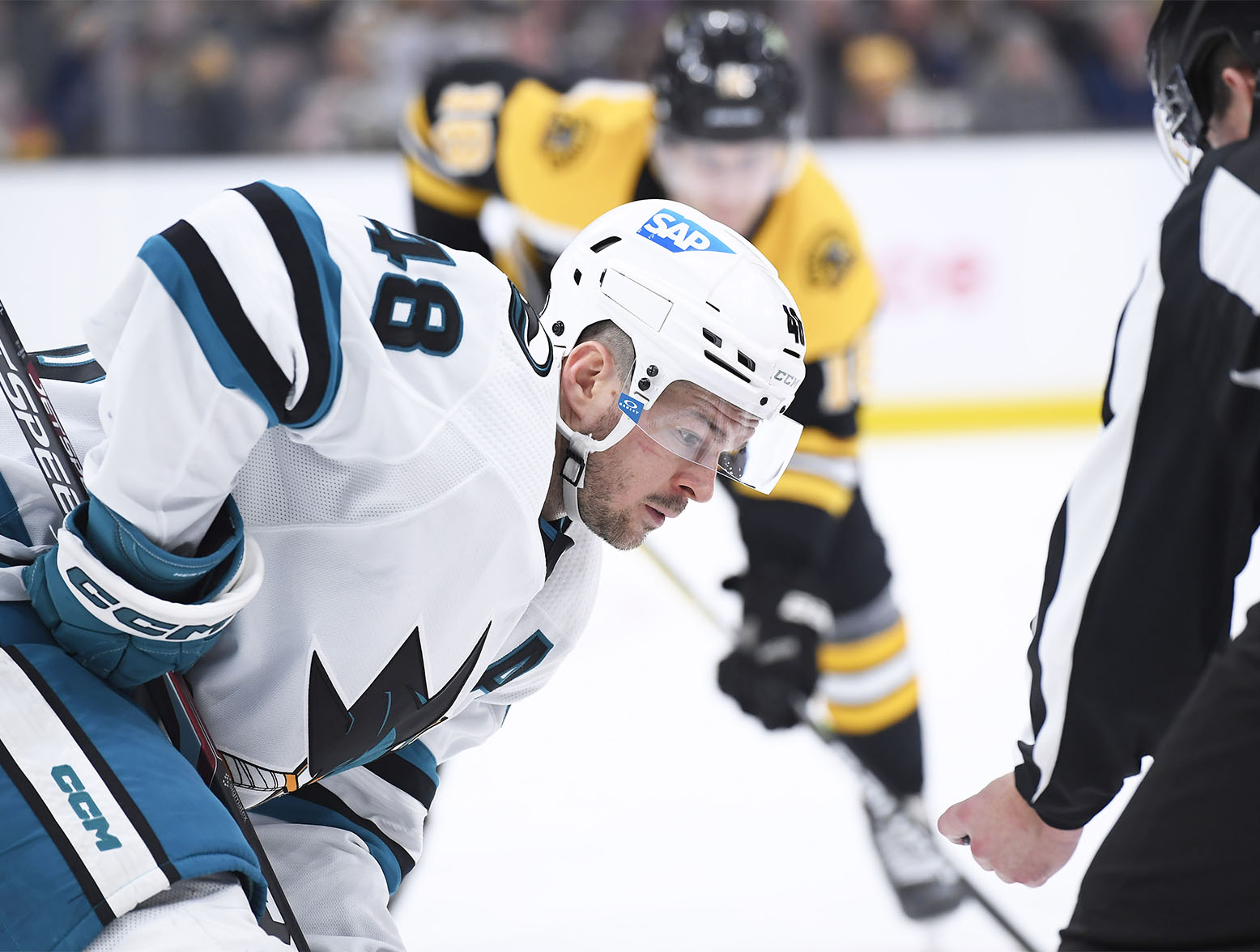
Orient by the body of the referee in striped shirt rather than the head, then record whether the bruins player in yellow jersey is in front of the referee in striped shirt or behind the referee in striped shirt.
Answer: in front

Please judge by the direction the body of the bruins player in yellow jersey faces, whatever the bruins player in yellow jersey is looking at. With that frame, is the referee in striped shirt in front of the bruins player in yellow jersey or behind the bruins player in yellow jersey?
in front

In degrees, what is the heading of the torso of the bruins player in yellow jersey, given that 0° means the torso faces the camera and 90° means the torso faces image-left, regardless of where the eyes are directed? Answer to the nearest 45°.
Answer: approximately 0°

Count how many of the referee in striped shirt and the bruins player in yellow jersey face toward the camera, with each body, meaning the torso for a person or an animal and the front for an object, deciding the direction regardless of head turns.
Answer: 1

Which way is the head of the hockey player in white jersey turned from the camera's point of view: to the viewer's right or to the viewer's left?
to the viewer's right

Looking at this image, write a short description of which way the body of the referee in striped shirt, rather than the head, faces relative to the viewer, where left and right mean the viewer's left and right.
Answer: facing away from the viewer and to the left of the viewer

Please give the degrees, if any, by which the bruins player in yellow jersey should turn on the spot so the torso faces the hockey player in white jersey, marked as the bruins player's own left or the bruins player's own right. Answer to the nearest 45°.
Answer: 0° — they already face them
